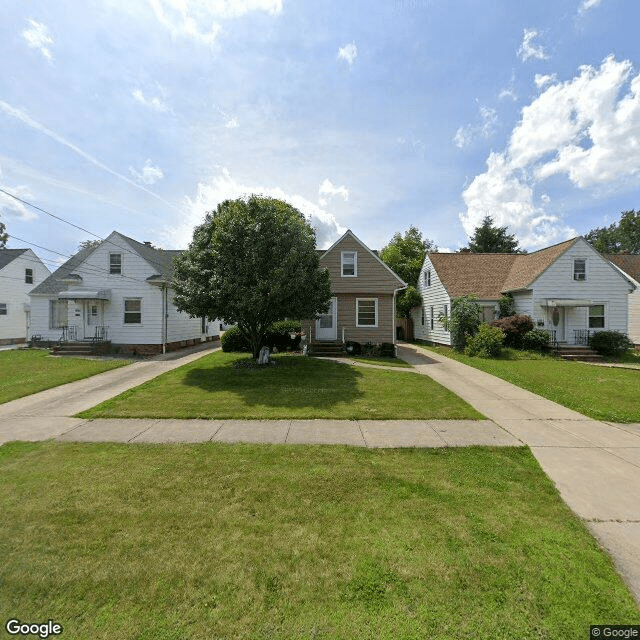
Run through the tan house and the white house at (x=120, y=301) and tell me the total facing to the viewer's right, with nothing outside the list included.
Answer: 0

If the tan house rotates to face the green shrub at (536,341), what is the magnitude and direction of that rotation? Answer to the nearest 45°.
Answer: approximately 90° to its left

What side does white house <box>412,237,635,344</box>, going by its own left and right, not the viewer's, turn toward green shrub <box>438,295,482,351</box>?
right

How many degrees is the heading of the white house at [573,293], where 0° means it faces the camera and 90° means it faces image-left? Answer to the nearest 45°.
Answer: approximately 315°

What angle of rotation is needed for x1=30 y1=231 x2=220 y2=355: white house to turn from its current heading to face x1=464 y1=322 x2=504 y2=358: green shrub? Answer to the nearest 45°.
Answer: approximately 90° to its left

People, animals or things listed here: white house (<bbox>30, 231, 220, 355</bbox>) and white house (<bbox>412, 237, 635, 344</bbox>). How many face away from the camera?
0

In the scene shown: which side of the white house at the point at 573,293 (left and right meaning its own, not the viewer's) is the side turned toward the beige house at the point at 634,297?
left

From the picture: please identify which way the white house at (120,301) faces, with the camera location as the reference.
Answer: facing the viewer and to the left of the viewer

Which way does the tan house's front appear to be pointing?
toward the camera
